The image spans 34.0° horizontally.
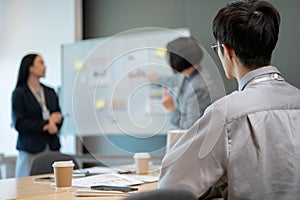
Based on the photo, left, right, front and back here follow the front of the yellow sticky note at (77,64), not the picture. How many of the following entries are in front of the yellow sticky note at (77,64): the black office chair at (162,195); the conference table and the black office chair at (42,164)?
3

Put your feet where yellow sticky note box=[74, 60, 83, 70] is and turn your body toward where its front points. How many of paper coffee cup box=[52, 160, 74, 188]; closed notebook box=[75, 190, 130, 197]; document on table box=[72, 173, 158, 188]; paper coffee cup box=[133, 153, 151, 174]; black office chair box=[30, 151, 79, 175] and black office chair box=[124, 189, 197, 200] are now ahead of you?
6

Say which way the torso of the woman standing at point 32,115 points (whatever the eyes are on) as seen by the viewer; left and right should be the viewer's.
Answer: facing the viewer and to the right of the viewer

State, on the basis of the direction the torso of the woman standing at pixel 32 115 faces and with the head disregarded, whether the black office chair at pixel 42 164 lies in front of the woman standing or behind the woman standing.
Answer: in front

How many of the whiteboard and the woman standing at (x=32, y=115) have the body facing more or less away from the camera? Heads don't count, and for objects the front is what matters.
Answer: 0

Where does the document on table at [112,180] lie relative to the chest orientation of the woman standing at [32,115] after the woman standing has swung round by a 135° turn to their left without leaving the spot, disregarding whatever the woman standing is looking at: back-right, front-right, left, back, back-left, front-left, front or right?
back

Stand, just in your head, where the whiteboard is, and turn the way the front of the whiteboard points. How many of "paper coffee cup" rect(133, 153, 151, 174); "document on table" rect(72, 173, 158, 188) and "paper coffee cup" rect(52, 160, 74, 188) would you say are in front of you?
3

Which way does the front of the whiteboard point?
toward the camera

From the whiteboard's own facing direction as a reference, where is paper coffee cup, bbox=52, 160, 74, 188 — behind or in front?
in front

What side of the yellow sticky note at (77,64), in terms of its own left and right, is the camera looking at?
front

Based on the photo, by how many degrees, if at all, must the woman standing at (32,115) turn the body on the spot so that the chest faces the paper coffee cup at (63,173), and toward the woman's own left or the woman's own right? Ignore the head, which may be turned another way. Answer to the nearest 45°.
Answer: approximately 45° to the woman's own right

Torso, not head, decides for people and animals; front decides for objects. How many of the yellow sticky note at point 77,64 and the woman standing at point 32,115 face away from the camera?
0

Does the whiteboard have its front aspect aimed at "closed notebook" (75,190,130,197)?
yes

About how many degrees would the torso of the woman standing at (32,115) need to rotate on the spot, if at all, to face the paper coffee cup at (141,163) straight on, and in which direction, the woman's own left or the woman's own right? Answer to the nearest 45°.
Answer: approximately 45° to the woman's own right

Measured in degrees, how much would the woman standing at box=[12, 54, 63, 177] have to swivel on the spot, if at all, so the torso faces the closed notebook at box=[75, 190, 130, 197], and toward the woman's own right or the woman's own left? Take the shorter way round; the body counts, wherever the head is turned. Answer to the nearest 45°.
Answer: approximately 45° to the woman's own right

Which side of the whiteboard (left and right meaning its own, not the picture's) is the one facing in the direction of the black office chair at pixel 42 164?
front

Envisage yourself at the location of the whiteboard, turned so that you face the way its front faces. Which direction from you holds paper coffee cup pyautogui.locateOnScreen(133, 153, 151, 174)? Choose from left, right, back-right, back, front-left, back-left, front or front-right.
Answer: front

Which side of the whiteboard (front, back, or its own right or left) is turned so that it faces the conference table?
front

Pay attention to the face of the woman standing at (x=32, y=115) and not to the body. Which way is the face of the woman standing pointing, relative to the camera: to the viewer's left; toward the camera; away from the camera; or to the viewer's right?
to the viewer's right

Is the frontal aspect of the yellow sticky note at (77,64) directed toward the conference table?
yes
